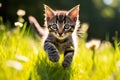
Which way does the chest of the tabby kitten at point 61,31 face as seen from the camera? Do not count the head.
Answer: toward the camera
